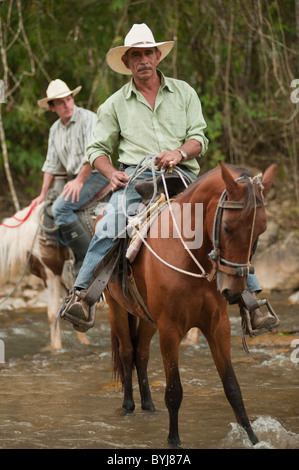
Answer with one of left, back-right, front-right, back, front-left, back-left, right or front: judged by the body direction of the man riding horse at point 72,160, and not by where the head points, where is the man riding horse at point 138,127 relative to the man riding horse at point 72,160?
front-left

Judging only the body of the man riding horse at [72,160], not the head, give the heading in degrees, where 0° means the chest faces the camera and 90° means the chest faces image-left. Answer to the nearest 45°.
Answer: approximately 45°

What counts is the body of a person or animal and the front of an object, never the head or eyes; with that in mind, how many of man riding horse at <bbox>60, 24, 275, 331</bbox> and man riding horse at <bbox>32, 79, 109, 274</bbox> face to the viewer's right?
0

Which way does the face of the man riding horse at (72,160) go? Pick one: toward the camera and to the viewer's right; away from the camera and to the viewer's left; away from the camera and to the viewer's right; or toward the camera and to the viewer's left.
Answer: toward the camera and to the viewer's right

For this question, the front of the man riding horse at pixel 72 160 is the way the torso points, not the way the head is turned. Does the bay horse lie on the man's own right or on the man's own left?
on the man's own left

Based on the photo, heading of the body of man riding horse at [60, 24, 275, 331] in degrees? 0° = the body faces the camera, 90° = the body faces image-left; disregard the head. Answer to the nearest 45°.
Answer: approximately 0°

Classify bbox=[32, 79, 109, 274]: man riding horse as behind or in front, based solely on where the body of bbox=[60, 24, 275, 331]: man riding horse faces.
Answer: behind

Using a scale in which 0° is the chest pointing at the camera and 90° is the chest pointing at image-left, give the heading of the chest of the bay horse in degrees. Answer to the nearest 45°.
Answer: approximately 315°

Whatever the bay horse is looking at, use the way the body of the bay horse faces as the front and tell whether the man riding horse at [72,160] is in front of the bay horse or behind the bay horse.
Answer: behind
